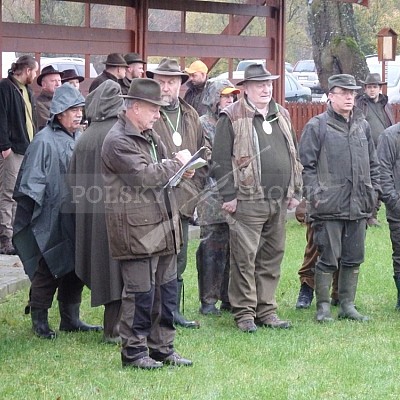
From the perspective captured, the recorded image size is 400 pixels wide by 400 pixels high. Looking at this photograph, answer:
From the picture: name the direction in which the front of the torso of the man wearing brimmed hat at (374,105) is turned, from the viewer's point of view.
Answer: toward the camera

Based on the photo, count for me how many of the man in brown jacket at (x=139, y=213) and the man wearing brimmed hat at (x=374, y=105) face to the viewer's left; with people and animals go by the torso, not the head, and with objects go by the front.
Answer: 0

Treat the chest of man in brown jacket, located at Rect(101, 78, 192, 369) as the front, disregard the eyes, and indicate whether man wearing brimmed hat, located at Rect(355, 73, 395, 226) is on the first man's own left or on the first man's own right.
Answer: on the first man's own left

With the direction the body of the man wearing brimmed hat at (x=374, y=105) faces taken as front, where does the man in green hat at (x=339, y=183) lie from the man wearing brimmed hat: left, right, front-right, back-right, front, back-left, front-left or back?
front

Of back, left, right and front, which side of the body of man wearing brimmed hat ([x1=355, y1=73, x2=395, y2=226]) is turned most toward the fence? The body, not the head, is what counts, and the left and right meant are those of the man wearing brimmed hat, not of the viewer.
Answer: back

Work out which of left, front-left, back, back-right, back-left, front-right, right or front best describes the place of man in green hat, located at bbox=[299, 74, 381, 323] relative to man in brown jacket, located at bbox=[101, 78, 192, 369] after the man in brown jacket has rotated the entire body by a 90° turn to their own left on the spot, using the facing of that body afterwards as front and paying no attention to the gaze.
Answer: front

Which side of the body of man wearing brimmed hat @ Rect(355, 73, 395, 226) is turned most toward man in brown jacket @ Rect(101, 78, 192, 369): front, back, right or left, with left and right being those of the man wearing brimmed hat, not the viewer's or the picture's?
front

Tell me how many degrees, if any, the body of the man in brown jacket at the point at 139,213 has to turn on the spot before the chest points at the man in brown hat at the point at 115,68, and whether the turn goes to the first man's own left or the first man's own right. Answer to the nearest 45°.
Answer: approximately 135° to the first man's own left

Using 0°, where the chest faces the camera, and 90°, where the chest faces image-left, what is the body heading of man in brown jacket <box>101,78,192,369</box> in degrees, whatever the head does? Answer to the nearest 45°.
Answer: approximately 315°

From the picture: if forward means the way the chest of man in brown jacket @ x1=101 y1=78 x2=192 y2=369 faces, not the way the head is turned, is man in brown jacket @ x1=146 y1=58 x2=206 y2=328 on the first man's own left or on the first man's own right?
on the first man's own left

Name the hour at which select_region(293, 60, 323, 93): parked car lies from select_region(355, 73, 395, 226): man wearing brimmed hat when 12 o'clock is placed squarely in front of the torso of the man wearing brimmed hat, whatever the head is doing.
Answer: The parked car is roughly at 6 o'clock from the man wearing brimmed hat.

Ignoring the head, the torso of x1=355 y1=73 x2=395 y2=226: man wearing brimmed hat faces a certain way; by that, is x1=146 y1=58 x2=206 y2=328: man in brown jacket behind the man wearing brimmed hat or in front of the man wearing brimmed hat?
in front

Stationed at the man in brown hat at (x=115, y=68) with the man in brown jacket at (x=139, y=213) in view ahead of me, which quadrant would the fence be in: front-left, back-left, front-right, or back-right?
back-left
